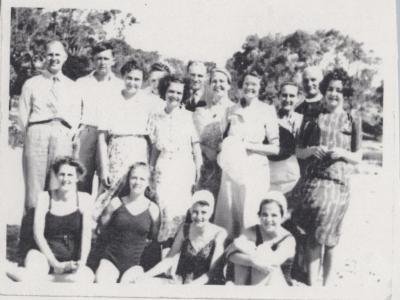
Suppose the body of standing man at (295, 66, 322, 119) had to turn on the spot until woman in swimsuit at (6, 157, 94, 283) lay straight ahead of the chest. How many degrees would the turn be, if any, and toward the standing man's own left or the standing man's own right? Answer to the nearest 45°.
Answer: approximately 90° to the standing man's own right

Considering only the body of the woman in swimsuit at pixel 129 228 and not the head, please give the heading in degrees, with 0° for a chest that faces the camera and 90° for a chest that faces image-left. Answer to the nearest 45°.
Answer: approximately 0°
